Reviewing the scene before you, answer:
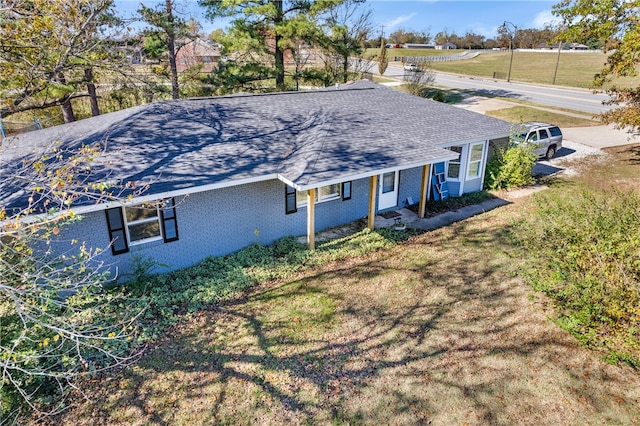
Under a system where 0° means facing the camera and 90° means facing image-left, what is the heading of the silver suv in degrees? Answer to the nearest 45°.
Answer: approximately 45°

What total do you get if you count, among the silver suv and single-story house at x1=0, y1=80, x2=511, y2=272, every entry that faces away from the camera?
0

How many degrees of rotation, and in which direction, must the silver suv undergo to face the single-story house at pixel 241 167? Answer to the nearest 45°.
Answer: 0° — it already faces it

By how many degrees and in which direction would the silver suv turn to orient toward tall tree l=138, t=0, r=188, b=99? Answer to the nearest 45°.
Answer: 0° — it already faces it

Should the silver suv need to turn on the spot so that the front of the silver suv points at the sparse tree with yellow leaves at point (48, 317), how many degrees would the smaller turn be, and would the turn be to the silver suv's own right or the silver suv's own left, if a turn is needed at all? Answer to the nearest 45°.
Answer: approximately 45° to the silver suv's own left

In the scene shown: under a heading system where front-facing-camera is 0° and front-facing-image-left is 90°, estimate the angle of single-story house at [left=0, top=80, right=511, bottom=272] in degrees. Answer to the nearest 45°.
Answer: approximately 315°

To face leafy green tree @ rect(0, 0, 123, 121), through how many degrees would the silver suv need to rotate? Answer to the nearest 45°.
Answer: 0° — it already faces it
